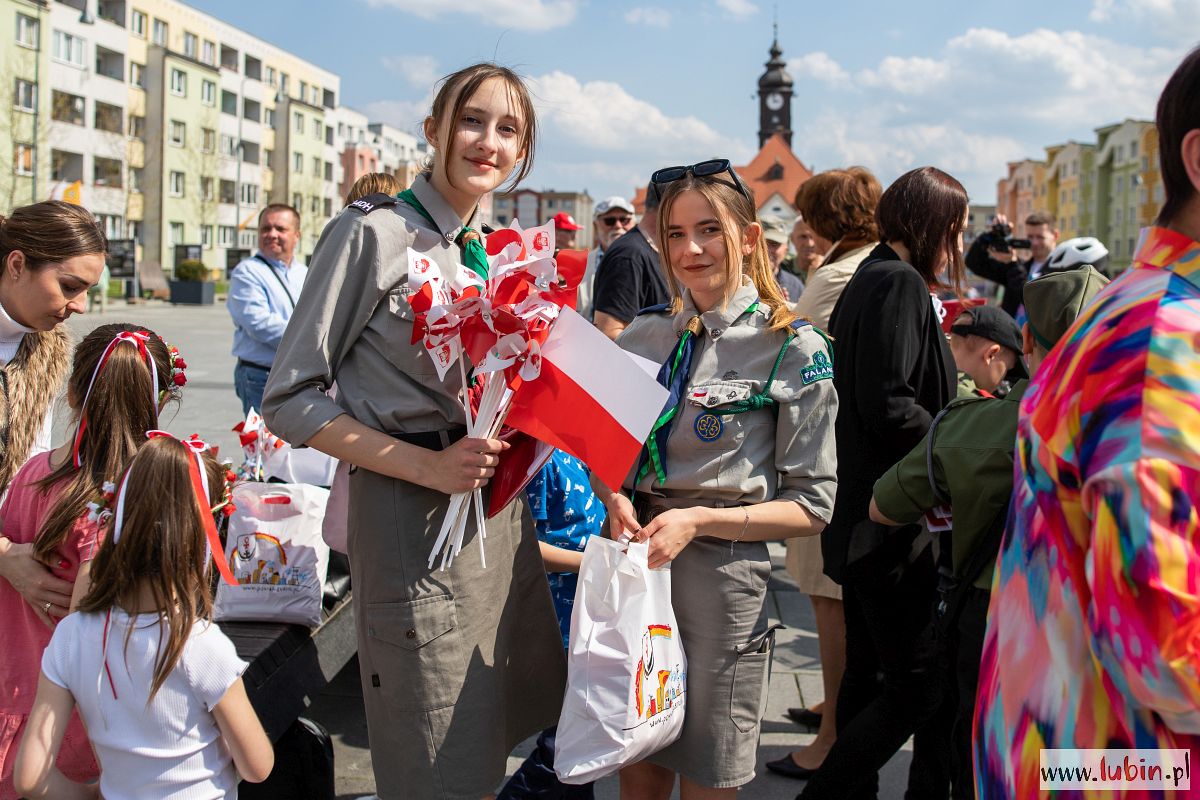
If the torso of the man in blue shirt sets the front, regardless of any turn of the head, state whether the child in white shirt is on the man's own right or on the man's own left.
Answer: on the man's own right

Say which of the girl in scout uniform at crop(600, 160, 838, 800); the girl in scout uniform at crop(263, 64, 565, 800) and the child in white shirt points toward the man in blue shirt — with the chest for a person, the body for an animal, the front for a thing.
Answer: the child in white shirt

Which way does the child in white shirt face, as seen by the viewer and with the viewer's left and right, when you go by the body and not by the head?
facing away from the viewer

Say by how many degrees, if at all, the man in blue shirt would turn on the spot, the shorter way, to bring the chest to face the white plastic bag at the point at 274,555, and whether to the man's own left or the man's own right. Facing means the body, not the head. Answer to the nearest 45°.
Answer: approximately 45° to the man's own right

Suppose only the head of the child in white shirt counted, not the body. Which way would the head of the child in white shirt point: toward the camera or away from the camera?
away from the camera

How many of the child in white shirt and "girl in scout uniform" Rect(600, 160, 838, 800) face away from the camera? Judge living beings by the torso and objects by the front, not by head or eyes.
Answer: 1

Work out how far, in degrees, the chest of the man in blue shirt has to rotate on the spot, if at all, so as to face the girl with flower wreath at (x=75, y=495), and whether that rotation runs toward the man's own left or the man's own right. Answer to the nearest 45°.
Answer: approximately 45° to the man's own right

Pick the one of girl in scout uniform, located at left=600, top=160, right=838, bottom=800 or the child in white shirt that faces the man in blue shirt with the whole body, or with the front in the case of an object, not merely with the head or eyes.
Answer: the child in white shirt

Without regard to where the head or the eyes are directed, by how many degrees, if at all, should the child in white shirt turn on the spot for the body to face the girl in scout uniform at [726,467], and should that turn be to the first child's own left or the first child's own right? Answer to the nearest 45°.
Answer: approximately 90° to the first child's own right
